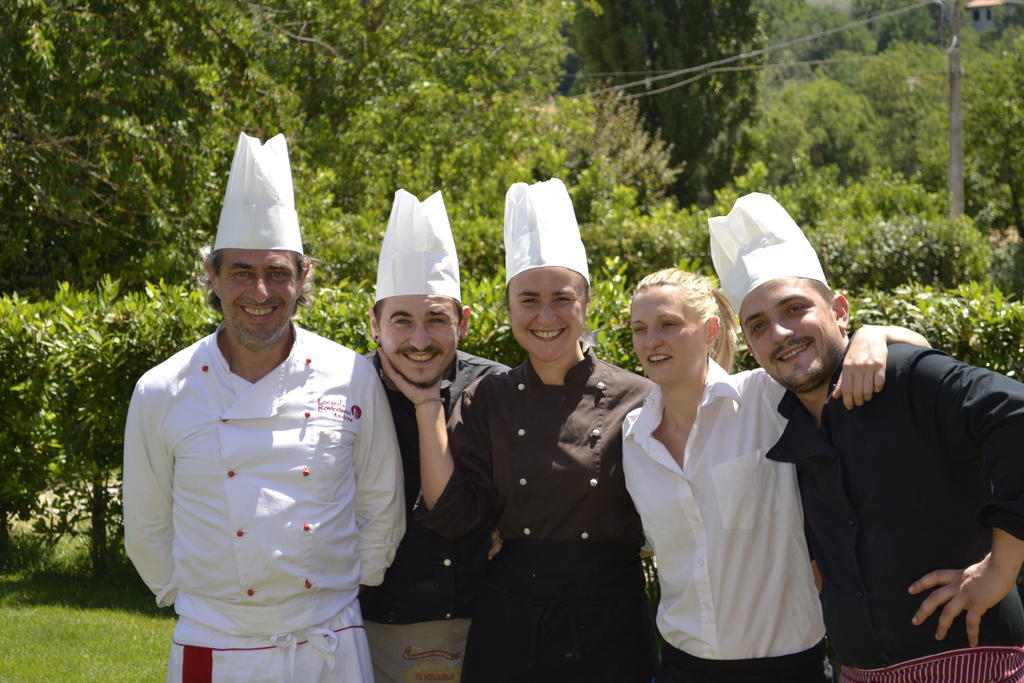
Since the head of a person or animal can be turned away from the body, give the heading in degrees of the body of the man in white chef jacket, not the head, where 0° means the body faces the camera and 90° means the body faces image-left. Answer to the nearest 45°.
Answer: approximately 0°

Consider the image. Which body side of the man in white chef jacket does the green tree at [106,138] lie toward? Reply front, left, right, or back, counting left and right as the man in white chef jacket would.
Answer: back

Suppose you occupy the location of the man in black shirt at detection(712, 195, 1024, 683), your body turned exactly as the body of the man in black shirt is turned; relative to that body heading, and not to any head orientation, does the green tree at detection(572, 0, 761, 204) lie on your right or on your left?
on your right

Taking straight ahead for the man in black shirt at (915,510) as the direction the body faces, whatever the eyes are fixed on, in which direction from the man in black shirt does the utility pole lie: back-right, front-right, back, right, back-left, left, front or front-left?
back-right

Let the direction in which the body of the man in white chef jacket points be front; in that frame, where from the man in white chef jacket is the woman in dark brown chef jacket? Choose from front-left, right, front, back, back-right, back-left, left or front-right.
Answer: left

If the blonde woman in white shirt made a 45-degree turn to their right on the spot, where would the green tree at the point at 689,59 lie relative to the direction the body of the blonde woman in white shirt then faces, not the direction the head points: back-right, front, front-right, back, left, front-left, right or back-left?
right

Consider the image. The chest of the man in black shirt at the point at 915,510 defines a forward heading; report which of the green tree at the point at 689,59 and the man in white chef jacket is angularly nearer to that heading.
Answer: the man in white chef jacket

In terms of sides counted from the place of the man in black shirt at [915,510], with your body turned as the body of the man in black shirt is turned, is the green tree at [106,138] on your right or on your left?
on your right

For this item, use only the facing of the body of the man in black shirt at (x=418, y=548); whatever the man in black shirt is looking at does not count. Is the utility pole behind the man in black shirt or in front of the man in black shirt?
behind

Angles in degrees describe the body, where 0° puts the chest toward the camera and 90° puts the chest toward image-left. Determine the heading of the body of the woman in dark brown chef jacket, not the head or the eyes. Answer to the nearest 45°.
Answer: approximately 0°
